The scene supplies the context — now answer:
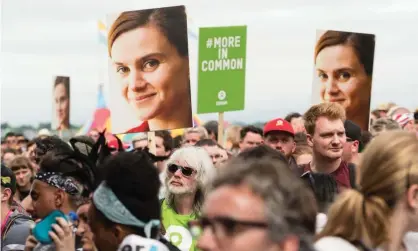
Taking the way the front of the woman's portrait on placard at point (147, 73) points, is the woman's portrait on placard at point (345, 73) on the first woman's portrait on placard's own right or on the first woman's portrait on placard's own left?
on the first woman's portrait on placard's own left

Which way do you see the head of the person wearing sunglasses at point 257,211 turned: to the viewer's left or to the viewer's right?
to the viewer's left

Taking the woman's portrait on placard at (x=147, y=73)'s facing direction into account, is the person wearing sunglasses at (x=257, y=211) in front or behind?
in front

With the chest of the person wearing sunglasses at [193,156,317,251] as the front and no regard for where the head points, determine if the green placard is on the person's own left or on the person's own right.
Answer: on the person's own right

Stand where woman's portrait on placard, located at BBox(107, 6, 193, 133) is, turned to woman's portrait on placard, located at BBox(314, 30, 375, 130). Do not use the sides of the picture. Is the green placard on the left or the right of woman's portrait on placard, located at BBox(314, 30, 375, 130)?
left

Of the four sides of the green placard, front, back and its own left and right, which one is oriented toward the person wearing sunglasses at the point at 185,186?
front
